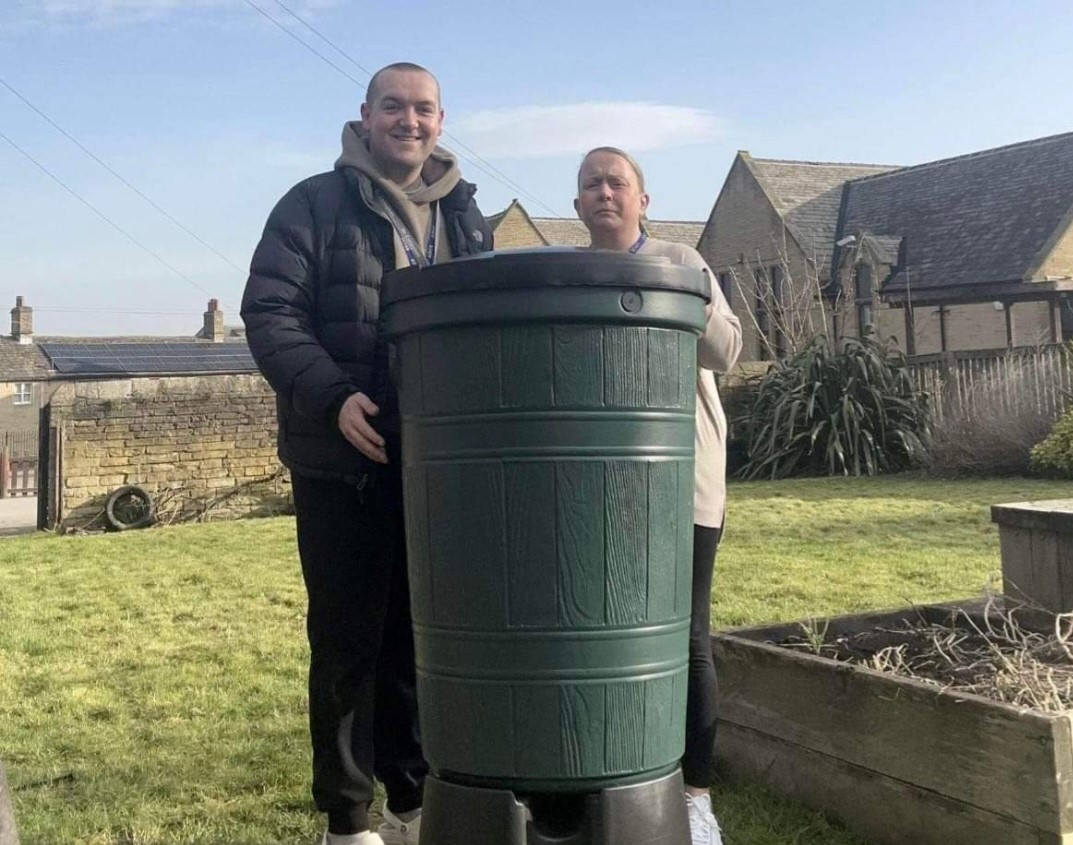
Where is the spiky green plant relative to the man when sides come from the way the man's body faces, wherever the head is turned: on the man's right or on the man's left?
on the man's left

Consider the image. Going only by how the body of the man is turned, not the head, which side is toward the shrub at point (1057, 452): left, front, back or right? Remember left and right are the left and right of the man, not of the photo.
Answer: left

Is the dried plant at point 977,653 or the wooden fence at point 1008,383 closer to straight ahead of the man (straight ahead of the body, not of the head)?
the dried plant

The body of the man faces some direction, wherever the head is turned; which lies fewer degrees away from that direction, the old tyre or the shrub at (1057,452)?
the shrub

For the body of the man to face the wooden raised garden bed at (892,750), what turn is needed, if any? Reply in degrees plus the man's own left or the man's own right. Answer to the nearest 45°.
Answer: approximately 45° to the man's own left
